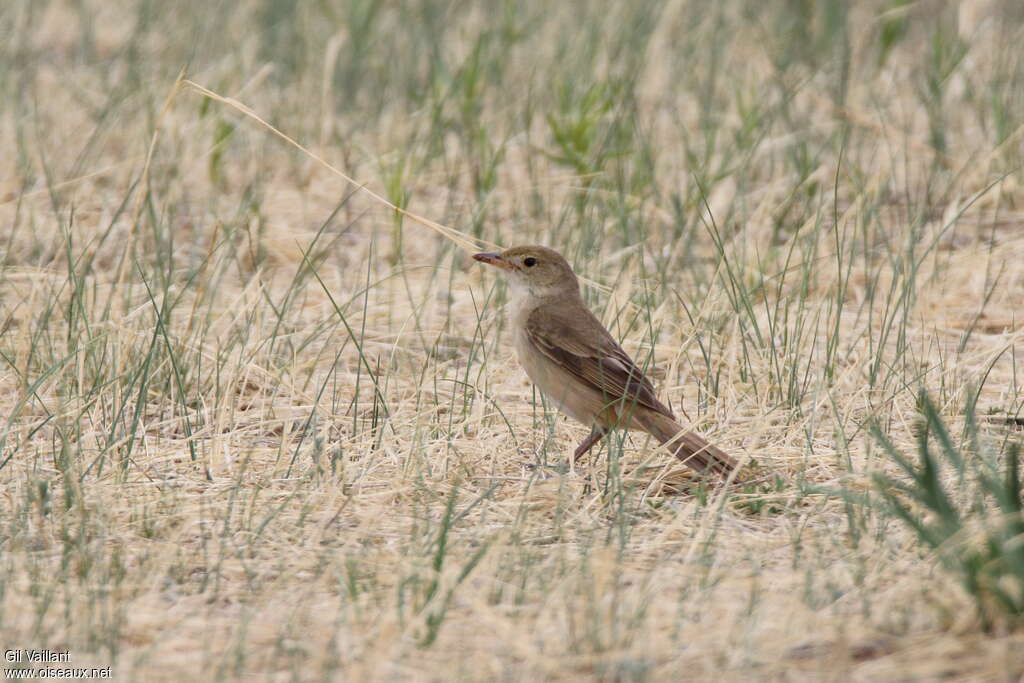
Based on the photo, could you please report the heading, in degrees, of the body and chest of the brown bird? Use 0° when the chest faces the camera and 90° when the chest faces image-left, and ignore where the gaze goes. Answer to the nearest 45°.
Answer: approximately 90°
